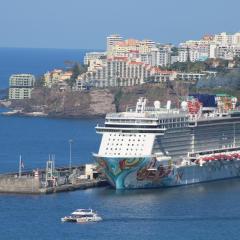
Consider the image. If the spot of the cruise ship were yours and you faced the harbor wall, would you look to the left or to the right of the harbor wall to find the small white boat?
left

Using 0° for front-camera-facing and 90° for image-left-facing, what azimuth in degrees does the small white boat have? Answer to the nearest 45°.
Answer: approximately 90°

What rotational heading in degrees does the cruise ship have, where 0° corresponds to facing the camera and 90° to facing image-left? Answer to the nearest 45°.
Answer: approximately 45°

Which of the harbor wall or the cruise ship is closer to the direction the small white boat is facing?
the harbor wall

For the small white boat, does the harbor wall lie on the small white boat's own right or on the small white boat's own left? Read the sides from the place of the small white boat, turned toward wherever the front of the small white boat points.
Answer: on the small white boat's own right
